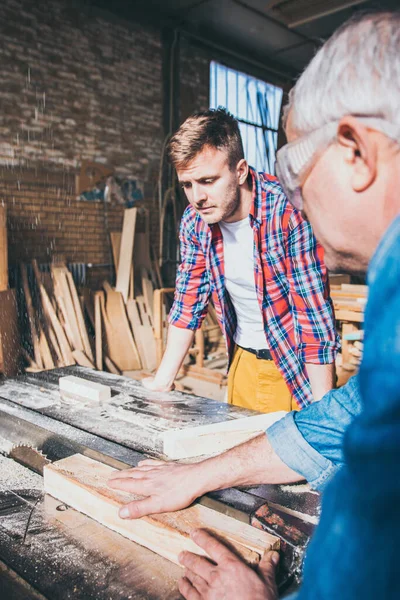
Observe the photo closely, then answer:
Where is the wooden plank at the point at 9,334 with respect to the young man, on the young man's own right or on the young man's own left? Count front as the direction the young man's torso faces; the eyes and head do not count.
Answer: on the young man's own right

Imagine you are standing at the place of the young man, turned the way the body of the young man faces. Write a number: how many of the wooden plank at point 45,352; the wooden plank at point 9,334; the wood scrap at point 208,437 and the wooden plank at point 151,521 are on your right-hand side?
2

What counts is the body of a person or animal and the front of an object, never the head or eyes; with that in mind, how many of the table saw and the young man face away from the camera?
0

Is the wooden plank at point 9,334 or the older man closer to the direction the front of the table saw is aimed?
the older man

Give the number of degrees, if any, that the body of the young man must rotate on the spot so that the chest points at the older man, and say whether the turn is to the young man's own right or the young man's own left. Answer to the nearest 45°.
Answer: approximately 45° to the young man's own left

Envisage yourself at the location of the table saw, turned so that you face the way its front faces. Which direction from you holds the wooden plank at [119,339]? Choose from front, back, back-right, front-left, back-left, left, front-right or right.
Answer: back-left

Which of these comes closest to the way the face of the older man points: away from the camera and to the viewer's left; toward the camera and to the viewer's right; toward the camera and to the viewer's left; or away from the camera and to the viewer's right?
away from the camera and to the viewer's left

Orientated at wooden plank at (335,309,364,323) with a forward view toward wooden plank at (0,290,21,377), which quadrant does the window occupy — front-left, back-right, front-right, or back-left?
front-right

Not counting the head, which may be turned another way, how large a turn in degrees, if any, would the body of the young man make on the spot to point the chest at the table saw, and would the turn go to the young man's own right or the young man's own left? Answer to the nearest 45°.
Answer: approximately 45° to the young man's own left

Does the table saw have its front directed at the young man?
no

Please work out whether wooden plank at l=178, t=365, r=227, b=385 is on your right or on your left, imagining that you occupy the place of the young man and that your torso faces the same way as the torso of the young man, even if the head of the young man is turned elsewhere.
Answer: on your right

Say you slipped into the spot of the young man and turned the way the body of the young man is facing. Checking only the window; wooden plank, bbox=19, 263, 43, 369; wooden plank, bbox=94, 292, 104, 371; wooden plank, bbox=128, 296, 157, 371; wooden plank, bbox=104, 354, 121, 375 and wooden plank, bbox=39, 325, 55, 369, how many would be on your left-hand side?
0

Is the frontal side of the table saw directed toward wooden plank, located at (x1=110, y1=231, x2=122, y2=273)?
no

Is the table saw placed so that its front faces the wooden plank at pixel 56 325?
no

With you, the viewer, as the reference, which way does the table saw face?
facing the viewer and to the right of the viewer

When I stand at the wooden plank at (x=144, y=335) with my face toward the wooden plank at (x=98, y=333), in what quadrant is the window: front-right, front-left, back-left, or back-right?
back-right

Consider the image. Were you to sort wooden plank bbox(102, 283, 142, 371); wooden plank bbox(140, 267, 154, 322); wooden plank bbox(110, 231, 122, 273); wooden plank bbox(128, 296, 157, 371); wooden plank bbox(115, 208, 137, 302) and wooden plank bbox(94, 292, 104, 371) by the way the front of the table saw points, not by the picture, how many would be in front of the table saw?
0

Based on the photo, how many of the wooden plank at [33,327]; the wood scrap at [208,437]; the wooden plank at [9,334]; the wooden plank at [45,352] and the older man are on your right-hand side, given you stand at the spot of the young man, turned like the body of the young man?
3

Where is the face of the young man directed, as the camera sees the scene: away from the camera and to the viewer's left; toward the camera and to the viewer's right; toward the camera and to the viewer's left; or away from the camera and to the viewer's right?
toward the camera and to the viewer's left

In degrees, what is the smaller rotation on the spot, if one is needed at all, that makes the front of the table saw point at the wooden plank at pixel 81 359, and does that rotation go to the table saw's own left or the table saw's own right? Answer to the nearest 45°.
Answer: approximately 135° to the table saw's own left

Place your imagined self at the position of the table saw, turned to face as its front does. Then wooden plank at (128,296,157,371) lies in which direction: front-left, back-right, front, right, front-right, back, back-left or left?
back-left

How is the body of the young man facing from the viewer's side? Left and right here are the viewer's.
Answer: facing the viewer and to the left of the viewer
